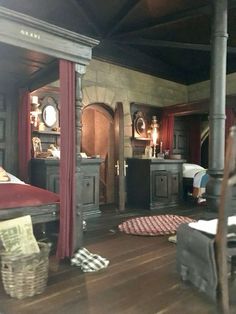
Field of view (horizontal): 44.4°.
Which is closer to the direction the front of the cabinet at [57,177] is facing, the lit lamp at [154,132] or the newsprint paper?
the newsprint paper

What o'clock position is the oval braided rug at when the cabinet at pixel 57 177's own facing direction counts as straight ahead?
The oval braided rug is roughly at 11 o'clock from the cabinet.

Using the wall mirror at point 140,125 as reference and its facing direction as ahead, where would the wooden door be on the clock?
The wooden door is roughly at 2 o'clock from the wall mirror.

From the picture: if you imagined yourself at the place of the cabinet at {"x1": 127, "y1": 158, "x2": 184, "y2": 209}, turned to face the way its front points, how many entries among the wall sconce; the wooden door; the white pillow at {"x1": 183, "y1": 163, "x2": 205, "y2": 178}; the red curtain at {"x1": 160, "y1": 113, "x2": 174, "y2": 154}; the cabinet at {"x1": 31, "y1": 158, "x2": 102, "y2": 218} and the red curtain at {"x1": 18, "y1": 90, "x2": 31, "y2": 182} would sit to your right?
4

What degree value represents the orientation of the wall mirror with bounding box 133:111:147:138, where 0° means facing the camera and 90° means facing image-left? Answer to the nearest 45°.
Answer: approximately 315°

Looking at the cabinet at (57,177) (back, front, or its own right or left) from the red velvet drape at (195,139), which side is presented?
left

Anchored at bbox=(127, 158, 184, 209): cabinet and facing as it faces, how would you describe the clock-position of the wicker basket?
The wicker basket is roughly at 2 o'clock from the cabinet.

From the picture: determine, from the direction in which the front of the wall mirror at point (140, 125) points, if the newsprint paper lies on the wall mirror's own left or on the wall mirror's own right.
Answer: on the wall mirror's own right

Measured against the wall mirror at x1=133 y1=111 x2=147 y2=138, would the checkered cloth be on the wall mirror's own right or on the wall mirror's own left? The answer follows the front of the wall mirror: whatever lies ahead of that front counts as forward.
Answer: on the wall mirror's own right

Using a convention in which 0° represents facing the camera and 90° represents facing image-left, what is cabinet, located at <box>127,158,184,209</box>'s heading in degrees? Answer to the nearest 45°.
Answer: approximately 315°

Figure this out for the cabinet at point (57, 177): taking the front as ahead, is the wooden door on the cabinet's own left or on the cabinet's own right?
on the cabinet's own left

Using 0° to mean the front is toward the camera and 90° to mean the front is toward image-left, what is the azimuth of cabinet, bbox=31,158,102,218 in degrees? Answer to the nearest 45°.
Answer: approximately 315°
